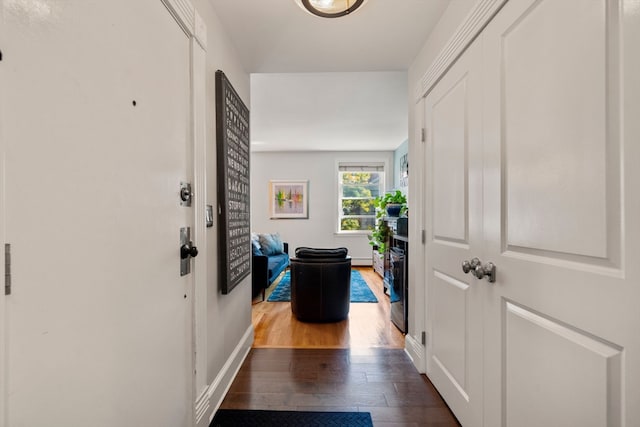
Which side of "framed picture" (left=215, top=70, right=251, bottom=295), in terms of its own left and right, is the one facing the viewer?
right

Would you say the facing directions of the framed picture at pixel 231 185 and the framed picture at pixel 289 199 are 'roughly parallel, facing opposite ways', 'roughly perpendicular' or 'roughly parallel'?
roughly perpendicular

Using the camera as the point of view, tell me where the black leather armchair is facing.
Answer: facing away from the viewer

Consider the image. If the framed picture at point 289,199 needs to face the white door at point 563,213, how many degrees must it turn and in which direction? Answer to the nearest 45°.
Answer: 0° — it already faces it

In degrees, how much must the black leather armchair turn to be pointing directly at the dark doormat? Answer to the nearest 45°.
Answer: approximately 180°

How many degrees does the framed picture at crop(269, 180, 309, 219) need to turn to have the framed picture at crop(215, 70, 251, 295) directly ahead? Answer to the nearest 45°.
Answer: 0° — it already faces it

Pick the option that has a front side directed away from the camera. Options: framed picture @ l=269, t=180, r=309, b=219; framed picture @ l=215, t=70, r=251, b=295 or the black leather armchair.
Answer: the black leather armchair

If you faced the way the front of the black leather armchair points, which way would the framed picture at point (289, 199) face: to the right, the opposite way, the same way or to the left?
the opposite way

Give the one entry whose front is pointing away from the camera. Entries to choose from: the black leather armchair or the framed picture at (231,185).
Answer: the black leather armchair

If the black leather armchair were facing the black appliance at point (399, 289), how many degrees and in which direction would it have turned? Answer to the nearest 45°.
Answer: approximately 90° to its right

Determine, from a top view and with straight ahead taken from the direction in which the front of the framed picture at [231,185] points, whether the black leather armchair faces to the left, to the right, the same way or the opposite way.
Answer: to the left

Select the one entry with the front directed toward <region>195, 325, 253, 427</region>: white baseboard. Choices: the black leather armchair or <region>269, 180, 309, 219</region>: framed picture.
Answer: the framed picture

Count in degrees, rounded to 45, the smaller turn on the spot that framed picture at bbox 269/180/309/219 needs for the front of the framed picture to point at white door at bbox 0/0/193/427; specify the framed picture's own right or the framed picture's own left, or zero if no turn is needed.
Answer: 0° — it already faces it

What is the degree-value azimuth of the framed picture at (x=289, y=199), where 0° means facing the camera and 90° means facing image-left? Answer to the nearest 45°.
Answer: approximately 0°
